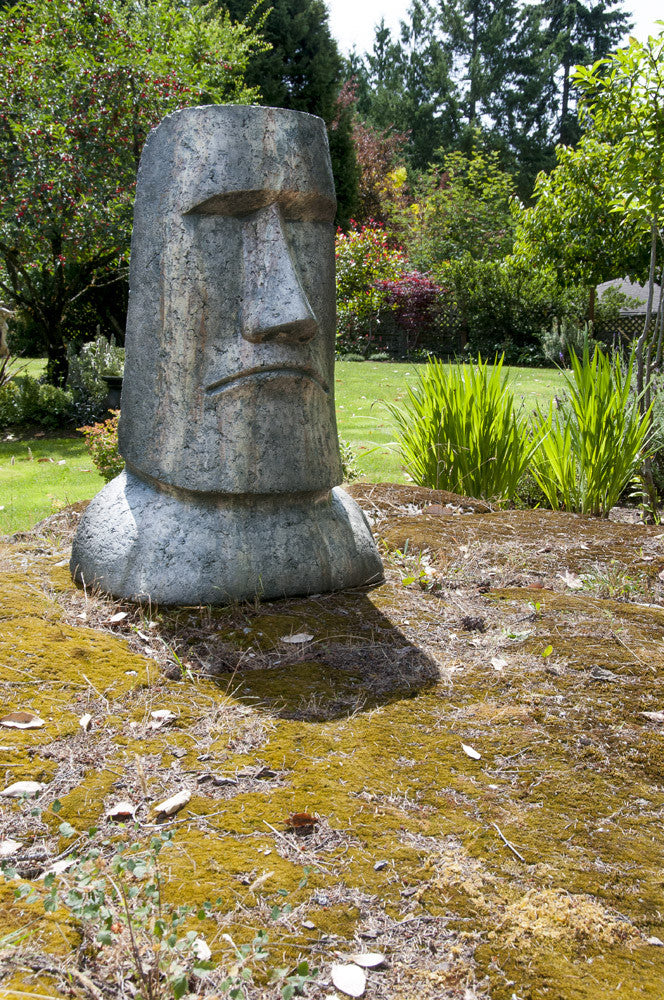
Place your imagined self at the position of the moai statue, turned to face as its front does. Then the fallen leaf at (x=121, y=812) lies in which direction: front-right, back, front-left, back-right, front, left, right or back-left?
front-right

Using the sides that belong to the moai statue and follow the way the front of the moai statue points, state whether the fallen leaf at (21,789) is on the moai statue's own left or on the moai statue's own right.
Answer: on the moai statue's own right

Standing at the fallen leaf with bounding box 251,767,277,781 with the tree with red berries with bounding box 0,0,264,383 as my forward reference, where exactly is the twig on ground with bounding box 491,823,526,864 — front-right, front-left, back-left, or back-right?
back-right

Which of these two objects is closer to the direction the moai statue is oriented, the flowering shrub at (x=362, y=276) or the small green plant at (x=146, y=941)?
the small green plant

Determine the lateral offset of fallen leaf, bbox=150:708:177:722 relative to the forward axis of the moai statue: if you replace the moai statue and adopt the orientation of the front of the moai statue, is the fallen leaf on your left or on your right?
on your right

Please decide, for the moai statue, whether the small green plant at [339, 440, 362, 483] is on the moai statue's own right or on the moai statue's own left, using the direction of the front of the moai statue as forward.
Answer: on the moai statue's own left

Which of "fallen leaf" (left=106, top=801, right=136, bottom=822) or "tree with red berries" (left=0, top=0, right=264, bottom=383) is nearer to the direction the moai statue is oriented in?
the fallen leaf

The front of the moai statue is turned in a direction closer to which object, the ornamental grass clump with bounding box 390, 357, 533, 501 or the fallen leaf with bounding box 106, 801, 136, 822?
the fallen leaf

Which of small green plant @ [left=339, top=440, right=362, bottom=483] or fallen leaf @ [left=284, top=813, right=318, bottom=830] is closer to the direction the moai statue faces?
the fallen leaf

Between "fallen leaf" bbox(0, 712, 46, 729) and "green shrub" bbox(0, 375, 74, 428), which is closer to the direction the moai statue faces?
the fallen leaf

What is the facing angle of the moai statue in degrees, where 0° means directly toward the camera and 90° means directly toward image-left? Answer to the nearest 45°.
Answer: approximately 315°

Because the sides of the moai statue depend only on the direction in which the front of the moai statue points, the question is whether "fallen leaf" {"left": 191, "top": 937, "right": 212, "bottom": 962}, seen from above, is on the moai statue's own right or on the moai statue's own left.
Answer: on the moai statue's own right

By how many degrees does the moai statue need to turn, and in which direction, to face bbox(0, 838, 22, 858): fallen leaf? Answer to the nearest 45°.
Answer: approximately 45° to its right

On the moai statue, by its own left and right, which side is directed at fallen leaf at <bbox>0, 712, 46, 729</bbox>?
right
